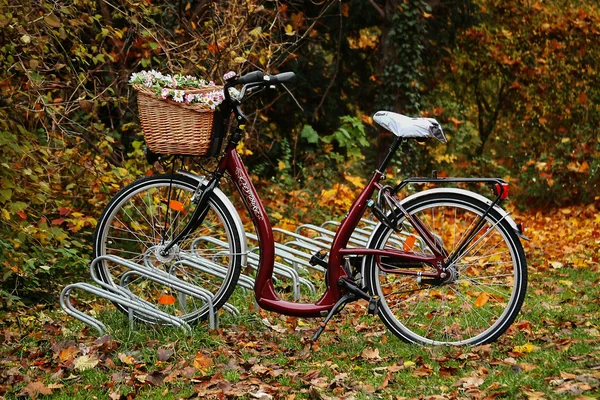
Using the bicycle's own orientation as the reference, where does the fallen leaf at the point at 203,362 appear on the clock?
The fallen leaf is roughly at 11 o'clock from the bicycle.

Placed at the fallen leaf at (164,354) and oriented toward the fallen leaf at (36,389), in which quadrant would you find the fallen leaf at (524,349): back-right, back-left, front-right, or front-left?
back-left

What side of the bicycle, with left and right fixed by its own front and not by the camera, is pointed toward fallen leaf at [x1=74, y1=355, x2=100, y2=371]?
front

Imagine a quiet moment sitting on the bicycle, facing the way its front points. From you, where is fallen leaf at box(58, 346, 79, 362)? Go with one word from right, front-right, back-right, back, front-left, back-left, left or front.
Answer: front

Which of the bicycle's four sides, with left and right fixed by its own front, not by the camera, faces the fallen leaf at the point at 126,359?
front

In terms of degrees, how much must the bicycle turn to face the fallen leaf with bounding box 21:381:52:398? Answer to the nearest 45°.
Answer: approximately 45° to its left

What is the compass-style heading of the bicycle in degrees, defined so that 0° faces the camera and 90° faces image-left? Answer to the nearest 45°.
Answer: approximately 90°

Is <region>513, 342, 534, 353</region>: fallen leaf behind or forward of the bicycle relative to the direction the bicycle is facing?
behind
